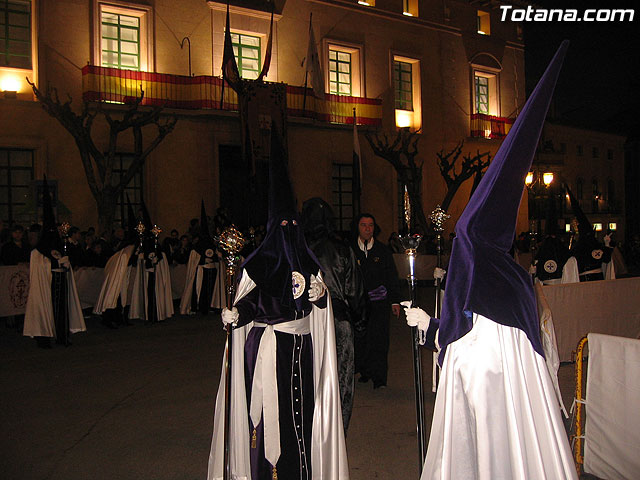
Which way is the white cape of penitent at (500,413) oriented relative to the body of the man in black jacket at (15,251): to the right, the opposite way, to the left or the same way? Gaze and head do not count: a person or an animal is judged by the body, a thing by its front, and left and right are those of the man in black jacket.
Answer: the opposite way

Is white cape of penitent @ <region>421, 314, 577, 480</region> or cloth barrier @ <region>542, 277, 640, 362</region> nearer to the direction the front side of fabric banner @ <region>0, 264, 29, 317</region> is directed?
the white cape of penitent

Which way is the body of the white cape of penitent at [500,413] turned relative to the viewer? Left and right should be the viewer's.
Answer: facing away from the viewer and to the left of the viewer

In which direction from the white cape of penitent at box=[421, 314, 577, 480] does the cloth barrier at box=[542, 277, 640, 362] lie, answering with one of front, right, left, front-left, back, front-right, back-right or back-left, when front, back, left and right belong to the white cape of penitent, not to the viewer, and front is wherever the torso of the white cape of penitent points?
front-right

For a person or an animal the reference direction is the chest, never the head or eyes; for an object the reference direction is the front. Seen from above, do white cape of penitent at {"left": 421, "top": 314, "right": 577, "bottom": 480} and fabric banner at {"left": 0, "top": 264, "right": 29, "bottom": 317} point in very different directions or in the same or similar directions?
very different directions

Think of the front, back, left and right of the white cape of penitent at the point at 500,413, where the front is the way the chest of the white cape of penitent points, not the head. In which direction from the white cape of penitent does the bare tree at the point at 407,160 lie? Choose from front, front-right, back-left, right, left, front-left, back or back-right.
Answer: front-right

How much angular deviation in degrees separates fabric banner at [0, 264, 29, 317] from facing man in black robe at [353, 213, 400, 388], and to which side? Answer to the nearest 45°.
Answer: approximately 45° to its left

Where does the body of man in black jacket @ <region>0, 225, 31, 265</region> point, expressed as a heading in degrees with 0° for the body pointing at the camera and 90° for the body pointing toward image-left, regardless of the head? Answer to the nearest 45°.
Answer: approximately 0°

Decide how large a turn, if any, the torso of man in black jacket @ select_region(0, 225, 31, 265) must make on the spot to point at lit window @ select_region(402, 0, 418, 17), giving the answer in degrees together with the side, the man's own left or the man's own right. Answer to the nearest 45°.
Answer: approximately 135° to the man's own left

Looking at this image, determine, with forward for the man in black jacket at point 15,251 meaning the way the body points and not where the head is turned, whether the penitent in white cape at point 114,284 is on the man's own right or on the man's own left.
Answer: on the man's own left
